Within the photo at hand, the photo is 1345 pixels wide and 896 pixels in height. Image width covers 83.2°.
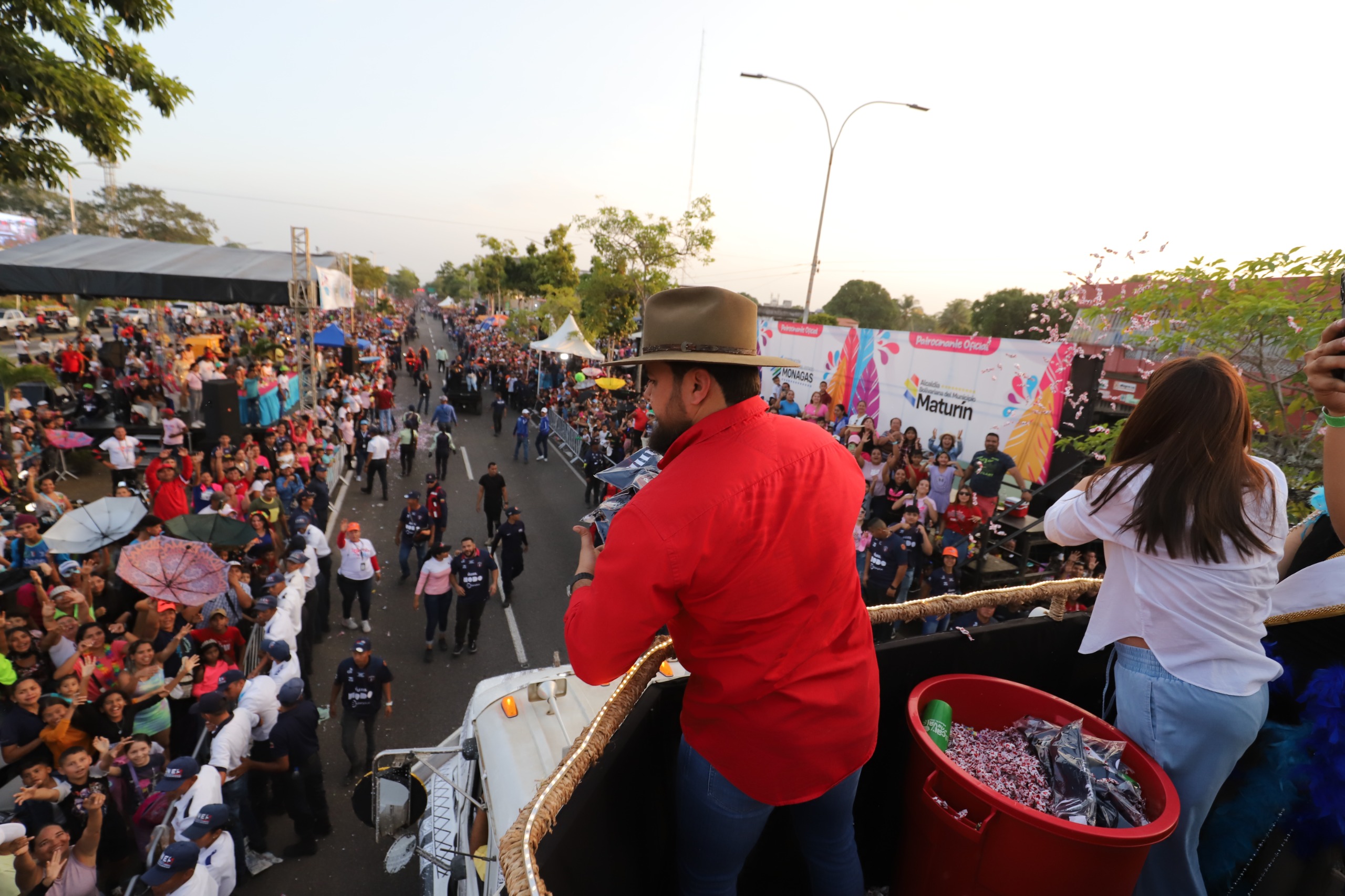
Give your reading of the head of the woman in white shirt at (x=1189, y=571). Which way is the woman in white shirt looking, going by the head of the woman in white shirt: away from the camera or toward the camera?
away from the camera

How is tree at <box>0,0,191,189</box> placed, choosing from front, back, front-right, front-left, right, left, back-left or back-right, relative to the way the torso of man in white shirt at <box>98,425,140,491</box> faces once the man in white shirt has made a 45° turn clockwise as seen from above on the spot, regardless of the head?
front-left

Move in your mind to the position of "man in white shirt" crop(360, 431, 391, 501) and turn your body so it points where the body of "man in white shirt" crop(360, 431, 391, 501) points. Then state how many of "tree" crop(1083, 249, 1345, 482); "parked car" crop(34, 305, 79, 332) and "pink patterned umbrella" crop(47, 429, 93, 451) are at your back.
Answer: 1

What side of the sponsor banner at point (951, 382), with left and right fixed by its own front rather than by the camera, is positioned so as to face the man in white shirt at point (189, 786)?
front

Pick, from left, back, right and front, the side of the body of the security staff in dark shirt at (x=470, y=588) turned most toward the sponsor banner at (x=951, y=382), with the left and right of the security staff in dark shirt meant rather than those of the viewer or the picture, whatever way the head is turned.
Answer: left

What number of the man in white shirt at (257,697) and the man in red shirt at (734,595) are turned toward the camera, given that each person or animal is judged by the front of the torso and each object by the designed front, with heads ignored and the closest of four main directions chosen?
0

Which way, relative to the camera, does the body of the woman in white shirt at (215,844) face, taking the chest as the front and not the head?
to the viewer's left

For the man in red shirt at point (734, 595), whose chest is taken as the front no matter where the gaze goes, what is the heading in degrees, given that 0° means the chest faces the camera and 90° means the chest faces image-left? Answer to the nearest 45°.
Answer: approximately 135°

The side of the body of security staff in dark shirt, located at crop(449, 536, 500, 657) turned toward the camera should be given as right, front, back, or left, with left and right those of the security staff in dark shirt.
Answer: front

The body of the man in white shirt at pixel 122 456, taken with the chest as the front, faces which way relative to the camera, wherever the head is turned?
toward the camera
